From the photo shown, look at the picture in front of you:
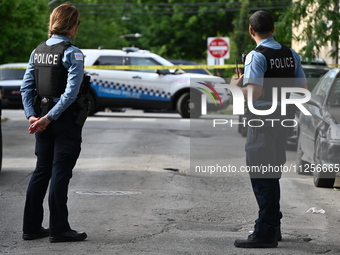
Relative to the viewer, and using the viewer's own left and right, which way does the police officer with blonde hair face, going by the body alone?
facing away from the viewer and to the right of the viewer

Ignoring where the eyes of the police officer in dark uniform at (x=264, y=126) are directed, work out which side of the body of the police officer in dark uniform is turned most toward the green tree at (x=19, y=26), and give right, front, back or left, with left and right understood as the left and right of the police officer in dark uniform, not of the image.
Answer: front

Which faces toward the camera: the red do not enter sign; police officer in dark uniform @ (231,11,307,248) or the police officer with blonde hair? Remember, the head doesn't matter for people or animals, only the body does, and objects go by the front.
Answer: the red do not enter sign

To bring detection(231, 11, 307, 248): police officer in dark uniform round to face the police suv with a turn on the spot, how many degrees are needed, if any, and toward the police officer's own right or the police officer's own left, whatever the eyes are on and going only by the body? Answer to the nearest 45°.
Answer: approximately 45° to the police officer's own right

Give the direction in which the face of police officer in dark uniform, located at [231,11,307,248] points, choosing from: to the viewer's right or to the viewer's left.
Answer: to the viewer's left

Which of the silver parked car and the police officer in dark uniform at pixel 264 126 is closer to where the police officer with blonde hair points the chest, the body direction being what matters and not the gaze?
the silver parked car

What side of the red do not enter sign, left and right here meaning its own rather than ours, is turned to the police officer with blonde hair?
front

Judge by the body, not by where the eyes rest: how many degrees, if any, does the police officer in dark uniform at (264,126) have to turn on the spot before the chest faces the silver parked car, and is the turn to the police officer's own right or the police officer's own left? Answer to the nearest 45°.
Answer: approximately 45° to the police officer's own right

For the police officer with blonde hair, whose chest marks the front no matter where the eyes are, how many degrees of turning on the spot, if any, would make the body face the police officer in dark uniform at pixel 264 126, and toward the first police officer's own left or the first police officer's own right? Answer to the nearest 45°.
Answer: approximately 45° to the first police officer's own right

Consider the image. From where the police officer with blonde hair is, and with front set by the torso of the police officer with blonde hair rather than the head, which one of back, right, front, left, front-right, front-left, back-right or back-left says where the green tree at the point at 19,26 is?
front-left

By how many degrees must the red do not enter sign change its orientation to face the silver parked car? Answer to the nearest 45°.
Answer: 0° — it already faces it

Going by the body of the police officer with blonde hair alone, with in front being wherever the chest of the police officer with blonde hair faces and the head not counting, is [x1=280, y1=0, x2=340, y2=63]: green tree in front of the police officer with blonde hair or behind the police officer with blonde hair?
in front

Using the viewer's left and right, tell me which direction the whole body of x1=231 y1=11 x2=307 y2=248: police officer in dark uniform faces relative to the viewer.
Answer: facing away from the viewer and to the left of the viewer

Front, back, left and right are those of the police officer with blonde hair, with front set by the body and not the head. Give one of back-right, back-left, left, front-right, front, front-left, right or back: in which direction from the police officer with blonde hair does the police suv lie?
front-left
